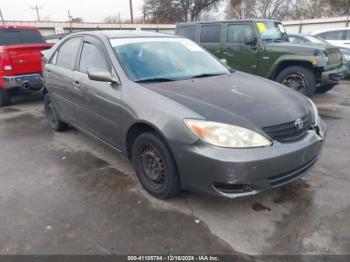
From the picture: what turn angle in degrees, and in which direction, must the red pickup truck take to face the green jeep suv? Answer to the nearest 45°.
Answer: approximately 135° to its right

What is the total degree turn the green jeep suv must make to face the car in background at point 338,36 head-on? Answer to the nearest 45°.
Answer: approximately 90° to its left

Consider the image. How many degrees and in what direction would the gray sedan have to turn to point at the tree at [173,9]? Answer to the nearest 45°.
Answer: approximately 135° to its left

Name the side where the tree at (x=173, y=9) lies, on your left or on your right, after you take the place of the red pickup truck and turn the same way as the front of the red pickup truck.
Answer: on your right

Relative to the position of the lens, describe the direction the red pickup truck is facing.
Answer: facing away from the viewer and to the left of the viewer

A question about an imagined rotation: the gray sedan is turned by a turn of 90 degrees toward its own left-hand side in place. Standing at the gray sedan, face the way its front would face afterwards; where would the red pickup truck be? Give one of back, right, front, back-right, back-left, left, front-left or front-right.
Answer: left

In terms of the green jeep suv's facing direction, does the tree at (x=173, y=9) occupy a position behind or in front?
behind

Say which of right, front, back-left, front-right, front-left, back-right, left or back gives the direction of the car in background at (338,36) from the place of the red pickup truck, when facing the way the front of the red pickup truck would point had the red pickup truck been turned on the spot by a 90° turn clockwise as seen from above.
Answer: front-right

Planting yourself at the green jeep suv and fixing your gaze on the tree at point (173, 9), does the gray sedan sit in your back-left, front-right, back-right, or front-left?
back-left
